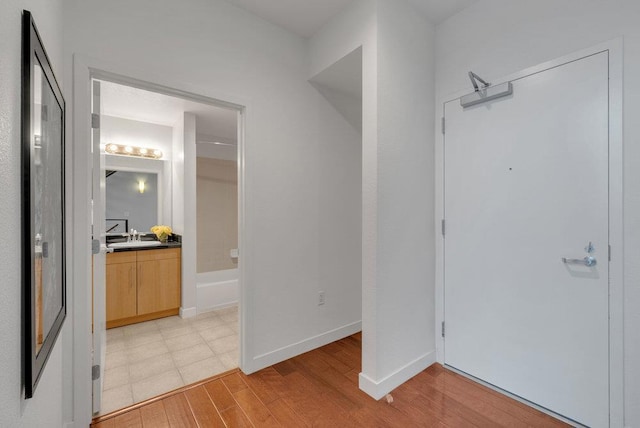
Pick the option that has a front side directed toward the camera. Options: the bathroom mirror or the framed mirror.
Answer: the bathroom mirror

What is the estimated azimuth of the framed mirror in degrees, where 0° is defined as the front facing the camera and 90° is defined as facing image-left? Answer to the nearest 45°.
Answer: approximately 270°

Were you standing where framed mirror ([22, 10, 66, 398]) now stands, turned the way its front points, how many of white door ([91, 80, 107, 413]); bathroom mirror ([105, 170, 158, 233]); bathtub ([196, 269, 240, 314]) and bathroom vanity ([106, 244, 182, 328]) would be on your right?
0

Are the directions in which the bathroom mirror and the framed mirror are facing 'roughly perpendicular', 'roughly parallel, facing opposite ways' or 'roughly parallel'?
roughly perpendicular

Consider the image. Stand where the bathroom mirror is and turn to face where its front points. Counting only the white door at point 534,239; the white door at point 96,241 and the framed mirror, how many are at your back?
0

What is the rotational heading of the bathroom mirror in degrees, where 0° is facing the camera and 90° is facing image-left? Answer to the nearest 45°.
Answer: approximately 0°

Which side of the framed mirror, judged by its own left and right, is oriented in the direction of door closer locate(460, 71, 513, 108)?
front

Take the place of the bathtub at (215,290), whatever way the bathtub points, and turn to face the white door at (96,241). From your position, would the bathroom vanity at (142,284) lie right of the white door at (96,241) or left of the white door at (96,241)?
right

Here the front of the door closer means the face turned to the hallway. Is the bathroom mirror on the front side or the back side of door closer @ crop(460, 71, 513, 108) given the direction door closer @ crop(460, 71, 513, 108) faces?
on the front side

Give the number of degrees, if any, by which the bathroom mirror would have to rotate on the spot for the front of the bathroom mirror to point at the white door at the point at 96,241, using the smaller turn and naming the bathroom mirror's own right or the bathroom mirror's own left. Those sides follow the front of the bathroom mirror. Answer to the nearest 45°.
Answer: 0° — it already faces it

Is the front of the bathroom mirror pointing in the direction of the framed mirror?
yes

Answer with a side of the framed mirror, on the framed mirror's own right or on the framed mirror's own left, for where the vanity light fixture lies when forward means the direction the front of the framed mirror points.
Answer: on the framed mirror's own left

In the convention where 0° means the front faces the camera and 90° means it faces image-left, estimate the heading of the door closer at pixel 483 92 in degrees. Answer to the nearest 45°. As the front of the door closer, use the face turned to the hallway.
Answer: approximately 45°

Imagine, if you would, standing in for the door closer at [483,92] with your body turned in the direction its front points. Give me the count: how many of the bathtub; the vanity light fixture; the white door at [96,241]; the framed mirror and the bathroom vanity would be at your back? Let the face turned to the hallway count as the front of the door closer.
0
